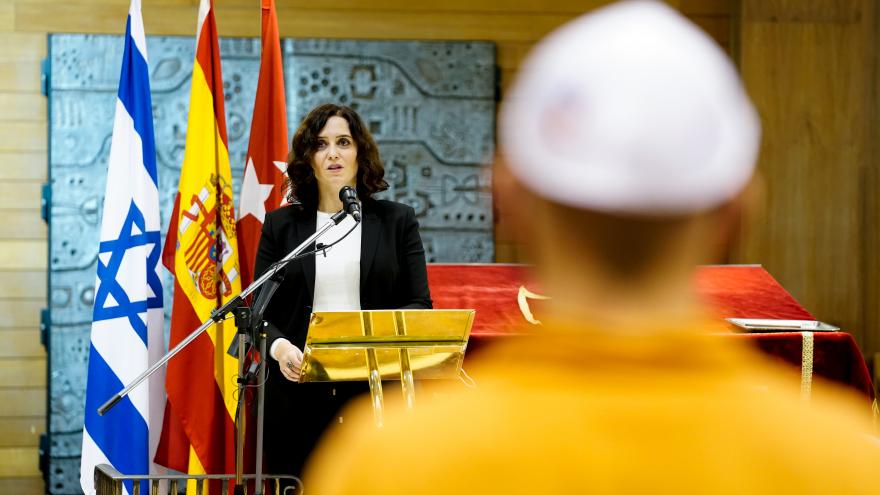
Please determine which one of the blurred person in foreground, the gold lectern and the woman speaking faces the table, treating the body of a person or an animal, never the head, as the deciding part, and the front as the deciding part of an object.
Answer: the blurred person in foreground

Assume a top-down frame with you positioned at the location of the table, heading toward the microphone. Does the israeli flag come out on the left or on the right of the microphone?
right

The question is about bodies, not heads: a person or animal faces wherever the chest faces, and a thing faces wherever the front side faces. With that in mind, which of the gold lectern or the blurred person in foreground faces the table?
the blurred person in foreground

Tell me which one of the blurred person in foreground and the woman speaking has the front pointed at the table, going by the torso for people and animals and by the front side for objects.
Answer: the blurred person in foreground

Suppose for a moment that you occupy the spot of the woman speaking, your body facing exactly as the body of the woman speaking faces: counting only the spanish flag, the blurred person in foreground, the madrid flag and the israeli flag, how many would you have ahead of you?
1

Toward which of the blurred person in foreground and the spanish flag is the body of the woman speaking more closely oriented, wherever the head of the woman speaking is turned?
the blurred person in foreground

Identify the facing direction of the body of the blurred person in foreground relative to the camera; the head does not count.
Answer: away from the camera

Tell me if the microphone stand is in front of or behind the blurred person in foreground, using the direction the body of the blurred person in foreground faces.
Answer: in front

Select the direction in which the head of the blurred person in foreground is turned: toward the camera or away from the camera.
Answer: away from the camera

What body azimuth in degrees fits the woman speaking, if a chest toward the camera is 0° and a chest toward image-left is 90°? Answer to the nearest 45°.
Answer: approximately 0°

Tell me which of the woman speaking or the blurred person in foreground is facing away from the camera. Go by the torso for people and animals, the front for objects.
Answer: the blurred person in foreground

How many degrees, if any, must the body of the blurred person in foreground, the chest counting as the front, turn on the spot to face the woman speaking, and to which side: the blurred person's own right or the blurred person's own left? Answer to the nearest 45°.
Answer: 0° — they already face them
